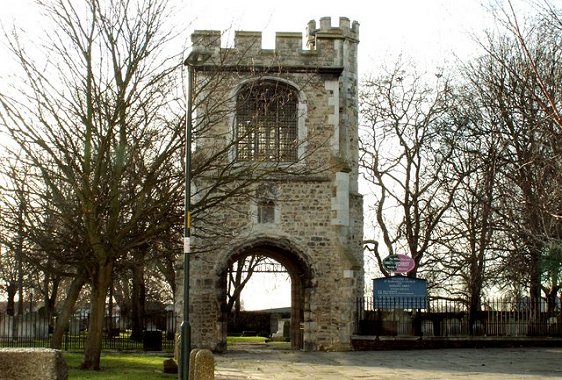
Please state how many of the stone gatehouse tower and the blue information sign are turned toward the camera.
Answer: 2

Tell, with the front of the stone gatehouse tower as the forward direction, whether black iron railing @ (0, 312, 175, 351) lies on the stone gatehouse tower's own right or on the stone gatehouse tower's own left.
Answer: on the stone gatehouse tower's own right

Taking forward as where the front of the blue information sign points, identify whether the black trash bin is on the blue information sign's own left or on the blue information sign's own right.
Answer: on the blue information sign's own right

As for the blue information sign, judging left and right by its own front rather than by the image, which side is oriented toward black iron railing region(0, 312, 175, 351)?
right

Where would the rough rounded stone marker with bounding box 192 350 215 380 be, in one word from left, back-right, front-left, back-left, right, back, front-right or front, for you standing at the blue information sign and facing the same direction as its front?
front

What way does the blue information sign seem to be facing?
toward the camera

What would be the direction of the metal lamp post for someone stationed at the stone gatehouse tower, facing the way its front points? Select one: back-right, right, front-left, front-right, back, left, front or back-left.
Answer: front

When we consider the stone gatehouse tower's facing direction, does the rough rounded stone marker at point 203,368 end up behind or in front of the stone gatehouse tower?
in front

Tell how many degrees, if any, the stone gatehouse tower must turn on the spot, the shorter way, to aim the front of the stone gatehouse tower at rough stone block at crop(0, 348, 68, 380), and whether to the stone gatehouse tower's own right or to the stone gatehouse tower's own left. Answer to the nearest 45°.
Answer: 0° — it already faces it

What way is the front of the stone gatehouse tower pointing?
toward the camera

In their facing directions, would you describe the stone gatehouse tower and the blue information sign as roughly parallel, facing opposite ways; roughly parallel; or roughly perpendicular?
roughly parallel

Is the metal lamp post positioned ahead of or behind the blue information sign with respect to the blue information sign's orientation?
ahead

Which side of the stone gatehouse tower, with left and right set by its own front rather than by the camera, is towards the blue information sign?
left

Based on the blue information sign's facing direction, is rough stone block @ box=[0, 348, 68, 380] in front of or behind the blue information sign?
in front
